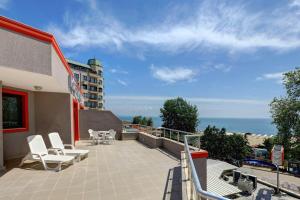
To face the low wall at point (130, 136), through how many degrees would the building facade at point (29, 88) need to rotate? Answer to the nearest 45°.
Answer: approximately 45° to its left

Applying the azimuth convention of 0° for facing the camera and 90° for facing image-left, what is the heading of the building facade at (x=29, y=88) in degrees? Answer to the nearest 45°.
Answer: approximately 270°
